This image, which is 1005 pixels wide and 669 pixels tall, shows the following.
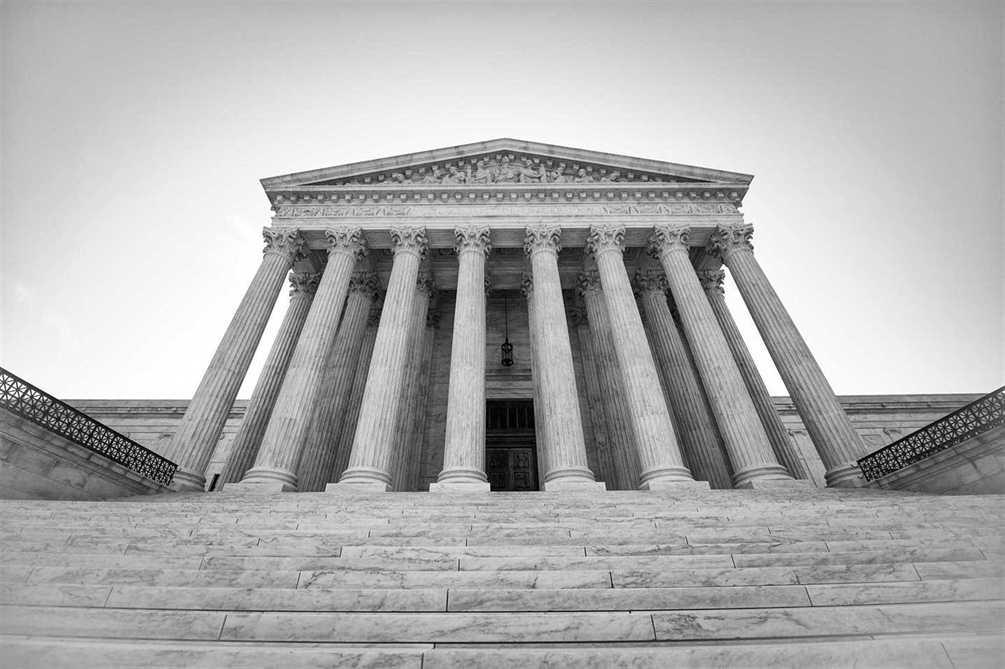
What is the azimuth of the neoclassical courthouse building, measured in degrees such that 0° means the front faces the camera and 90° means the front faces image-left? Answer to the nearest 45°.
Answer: approximately 0°

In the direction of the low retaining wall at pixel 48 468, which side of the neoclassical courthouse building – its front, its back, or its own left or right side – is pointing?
right
